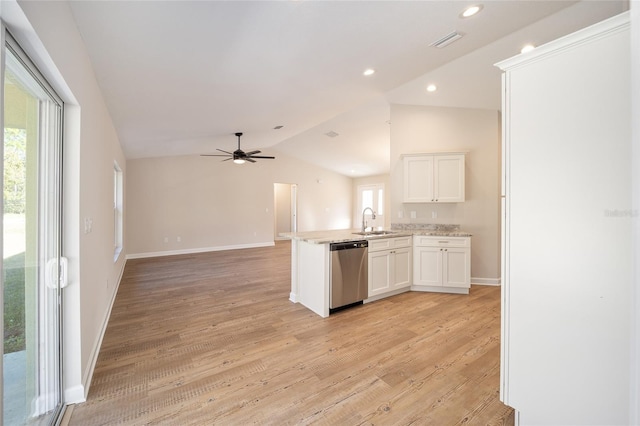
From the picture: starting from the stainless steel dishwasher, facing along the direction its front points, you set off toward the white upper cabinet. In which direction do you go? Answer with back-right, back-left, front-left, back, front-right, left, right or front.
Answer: left

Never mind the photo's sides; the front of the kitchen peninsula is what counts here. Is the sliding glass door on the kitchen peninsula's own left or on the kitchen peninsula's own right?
on the kitchen peninsula's own right

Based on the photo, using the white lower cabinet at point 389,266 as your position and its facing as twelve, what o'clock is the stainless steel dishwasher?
The stainless steel dishwasher is roughly at 3 o'clock from the white lower cabinet.

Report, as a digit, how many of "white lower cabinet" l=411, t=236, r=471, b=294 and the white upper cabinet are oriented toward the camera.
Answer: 2

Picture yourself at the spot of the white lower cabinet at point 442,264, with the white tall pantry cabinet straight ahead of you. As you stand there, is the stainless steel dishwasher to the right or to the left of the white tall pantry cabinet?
right

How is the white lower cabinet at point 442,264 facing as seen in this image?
toward the camera

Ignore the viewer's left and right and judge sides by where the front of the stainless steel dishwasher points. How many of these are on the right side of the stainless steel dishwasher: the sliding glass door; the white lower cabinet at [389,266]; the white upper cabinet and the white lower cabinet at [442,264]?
1

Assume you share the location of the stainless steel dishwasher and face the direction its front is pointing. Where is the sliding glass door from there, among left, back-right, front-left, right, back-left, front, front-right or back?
right

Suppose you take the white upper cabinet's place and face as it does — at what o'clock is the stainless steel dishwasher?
The stainless steel dishwasher is roughly at 1 o'clock from the white upper cabinet.

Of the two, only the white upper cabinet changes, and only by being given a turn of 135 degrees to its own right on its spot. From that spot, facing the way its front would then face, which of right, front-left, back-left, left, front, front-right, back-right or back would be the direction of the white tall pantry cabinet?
back-left

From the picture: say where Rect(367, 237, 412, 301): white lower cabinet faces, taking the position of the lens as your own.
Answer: facing the viewer and to the right of the viewer

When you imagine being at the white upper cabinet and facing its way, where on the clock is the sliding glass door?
The sliding glass door is roughly at 1 o'clock from the white upper cabinet.

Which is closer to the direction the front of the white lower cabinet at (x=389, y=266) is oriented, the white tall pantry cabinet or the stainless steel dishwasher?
the white tall pantry cabinet
